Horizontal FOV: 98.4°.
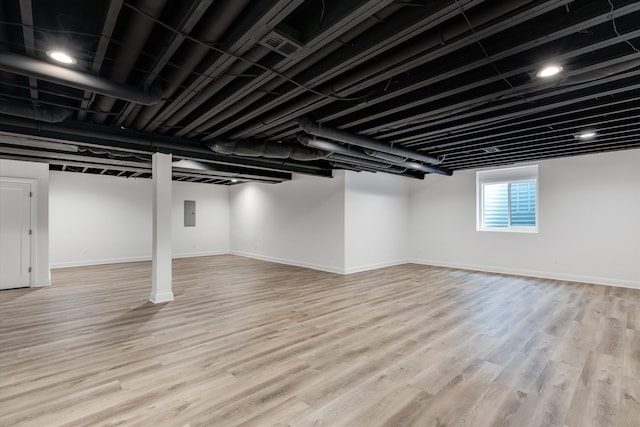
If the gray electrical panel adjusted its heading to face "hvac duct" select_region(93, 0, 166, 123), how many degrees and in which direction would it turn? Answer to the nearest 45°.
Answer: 0° — it already faces it

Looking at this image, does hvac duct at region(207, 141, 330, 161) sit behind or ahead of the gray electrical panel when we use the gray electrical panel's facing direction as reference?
ahead

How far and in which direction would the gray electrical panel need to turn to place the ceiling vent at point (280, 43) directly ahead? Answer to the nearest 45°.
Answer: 0° — it already faces it

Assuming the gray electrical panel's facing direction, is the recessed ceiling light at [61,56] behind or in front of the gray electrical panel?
in front

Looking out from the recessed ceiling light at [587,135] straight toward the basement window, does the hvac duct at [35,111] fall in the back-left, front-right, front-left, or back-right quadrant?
back-left

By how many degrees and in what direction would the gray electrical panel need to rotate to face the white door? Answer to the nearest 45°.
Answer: approximately 45° to its right

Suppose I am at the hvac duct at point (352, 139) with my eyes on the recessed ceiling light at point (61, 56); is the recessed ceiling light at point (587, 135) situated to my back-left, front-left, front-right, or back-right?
back-left

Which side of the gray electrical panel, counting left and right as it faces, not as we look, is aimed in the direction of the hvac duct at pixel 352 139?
front

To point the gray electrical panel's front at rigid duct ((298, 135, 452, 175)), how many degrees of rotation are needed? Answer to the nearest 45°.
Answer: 0° — it already faces it

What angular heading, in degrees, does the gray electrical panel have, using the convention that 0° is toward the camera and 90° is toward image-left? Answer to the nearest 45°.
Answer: approximately 0°

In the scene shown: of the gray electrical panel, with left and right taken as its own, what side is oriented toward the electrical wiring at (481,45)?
front

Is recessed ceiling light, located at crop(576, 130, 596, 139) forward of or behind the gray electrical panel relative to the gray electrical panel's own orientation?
forward
